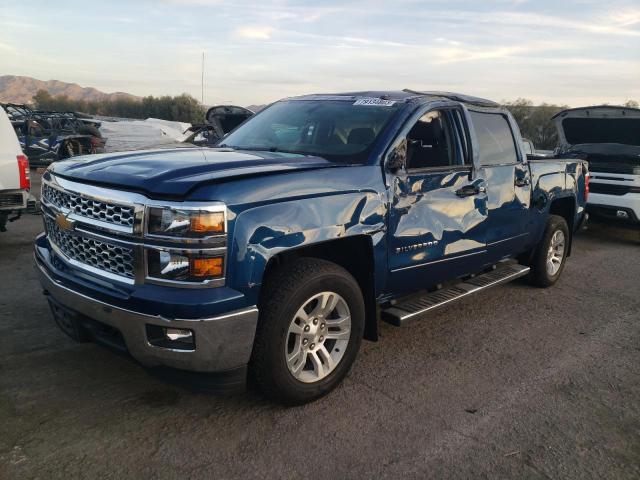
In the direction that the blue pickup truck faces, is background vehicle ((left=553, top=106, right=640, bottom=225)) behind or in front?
behind

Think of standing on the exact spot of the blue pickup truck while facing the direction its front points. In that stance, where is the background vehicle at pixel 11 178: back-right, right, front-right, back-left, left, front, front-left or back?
right

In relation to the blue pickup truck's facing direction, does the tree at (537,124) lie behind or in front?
behind

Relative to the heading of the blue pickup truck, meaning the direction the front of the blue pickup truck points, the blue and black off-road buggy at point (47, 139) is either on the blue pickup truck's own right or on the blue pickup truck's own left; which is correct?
on the blue pickup truck's own right

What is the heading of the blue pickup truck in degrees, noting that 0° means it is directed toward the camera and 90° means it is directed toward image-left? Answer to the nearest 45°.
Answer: approximately 45°

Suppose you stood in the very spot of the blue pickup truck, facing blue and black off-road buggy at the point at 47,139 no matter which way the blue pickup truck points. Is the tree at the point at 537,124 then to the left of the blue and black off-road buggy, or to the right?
right
